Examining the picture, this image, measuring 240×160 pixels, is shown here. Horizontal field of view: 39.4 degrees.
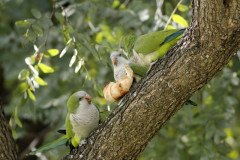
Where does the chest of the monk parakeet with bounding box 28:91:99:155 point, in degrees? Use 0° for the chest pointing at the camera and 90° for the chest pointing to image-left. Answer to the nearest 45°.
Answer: approximately 315°

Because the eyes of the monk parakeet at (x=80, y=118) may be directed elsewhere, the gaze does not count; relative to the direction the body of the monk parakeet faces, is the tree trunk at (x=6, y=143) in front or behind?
behind

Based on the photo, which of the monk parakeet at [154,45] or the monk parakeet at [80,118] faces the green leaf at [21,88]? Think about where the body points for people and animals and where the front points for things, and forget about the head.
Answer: the monk parakeet at [154,45]

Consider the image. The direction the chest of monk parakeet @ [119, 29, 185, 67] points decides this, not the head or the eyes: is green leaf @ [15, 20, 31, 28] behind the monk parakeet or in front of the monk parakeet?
in front

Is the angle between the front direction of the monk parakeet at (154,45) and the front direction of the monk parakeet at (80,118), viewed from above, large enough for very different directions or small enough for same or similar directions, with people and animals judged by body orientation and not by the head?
very different directions

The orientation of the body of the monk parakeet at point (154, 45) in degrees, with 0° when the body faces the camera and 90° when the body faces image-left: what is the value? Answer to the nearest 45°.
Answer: approximately 90°

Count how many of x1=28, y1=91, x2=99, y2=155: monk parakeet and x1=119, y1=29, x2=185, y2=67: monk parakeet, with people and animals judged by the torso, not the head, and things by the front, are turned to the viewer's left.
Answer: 1

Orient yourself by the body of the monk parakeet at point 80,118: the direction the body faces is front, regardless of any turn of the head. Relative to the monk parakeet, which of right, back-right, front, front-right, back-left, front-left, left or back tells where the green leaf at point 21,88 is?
back
